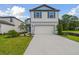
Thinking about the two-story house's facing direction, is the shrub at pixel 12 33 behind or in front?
in front

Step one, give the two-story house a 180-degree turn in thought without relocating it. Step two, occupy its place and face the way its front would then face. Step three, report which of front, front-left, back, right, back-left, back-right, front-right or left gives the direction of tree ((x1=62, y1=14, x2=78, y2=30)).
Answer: right

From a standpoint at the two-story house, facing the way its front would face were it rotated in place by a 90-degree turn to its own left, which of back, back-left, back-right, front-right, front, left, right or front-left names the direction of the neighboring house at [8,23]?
back-right

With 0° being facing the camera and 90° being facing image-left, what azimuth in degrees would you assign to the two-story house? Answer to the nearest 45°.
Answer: approximately 0°
